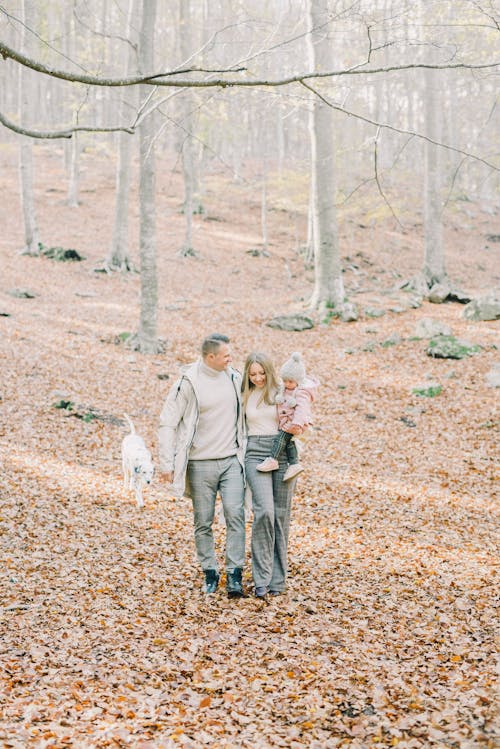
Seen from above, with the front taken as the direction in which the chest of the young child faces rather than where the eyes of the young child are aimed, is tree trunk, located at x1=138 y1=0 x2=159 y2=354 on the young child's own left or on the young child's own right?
on the young child's own right

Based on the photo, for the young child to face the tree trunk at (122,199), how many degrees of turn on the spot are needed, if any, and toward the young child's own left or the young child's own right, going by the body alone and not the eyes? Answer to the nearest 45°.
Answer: approximately 135° to the young child's own right

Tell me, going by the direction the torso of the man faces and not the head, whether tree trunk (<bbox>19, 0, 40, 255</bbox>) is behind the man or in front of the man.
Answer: behind

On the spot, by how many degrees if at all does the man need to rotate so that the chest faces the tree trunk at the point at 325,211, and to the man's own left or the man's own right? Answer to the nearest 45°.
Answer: approximately 180°

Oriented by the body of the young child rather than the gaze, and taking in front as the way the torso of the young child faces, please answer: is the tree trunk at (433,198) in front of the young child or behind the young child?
behind

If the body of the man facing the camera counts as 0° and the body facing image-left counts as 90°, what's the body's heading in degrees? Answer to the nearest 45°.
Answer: approximately 0°

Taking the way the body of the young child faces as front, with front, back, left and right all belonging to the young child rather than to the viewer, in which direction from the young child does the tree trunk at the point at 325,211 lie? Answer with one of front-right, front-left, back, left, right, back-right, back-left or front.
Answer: back-right

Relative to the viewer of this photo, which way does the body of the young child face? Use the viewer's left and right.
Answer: facing the viewer and to the left of the viewer

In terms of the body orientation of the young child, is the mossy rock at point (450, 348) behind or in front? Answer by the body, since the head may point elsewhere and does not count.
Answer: behind

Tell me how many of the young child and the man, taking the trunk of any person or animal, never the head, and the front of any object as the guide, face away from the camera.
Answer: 0

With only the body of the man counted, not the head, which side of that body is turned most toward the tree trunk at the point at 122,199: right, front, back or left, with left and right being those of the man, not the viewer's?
back
